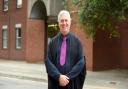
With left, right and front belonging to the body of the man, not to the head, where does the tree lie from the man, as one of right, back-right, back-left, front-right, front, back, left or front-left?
back

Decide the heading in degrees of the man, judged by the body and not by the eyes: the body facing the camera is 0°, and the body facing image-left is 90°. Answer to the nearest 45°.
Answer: approximately 0°

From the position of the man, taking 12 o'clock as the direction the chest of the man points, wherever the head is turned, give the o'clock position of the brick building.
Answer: The brick building is roughly at 6 o'clock from the man.
